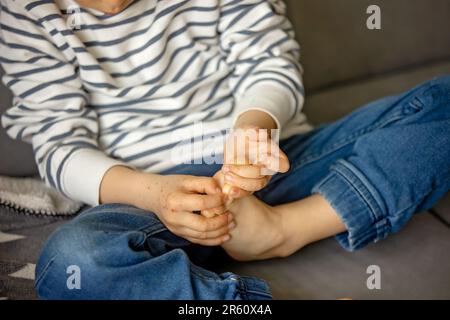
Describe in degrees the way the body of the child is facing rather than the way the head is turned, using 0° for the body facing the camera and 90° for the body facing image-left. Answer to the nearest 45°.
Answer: approximately 0°

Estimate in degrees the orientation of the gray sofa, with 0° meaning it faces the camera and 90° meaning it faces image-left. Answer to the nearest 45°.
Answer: approximately 0°
